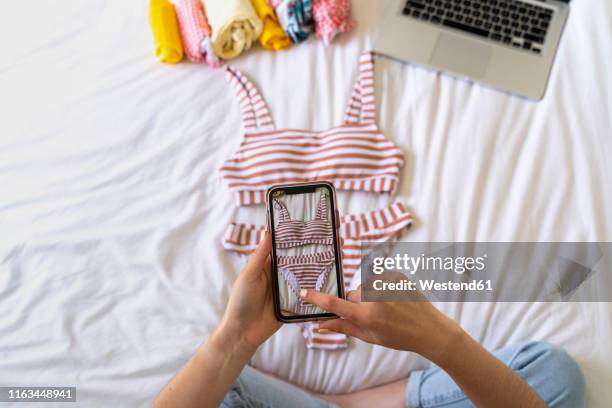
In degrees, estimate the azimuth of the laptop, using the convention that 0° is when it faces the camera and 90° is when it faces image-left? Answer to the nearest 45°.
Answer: approximately 0°
